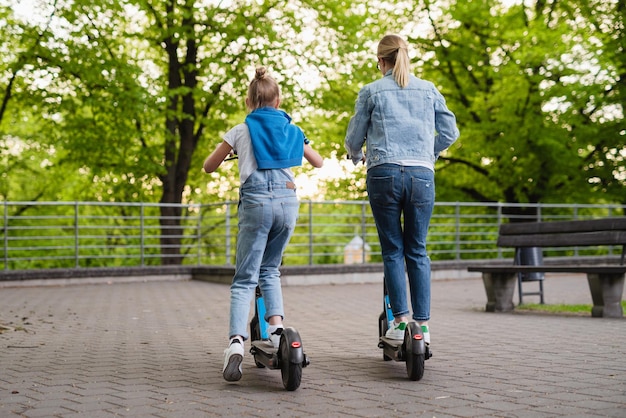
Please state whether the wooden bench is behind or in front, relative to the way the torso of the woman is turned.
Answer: in front

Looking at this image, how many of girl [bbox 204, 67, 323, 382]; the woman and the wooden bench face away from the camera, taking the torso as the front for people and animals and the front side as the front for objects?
2

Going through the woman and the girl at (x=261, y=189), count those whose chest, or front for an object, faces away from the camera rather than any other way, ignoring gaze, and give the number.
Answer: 2

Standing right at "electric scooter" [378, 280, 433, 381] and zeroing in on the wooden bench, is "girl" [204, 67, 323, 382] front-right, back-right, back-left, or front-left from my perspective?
back-left

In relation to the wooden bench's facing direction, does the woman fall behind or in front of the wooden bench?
in front

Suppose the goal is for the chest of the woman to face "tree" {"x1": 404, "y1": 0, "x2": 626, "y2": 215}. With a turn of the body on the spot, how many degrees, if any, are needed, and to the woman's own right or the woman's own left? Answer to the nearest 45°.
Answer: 0° — they already face it

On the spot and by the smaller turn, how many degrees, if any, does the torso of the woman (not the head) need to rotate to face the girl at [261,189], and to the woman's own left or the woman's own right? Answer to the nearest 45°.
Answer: approximately 90° to the woman's own left

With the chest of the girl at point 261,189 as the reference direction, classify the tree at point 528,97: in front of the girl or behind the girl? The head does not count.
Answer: in front

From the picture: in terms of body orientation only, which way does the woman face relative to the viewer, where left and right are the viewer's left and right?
facing away from the viewer

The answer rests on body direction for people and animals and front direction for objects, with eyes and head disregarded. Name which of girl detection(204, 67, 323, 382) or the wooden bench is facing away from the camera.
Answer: the girl

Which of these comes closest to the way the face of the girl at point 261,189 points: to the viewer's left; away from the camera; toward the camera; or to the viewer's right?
away from the camera

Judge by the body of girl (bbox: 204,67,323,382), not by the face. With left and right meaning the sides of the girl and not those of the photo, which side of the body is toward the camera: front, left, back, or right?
back

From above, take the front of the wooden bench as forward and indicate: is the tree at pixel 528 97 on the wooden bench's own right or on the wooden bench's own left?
on the wooden bench's own right
